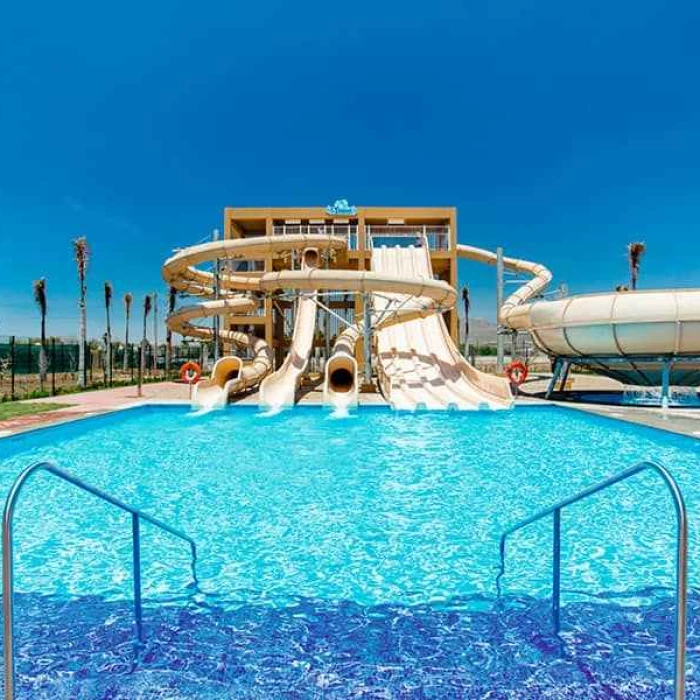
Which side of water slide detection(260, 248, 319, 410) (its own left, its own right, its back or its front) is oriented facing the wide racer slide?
left

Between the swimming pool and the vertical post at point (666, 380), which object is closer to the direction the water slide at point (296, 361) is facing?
the swimming pool

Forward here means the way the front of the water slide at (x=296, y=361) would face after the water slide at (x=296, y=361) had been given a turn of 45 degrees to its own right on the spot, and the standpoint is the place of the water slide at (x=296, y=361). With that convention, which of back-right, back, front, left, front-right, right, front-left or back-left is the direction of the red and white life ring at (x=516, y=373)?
back-left

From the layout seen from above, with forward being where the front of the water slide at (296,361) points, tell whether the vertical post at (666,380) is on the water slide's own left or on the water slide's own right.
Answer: on the water slide's own left

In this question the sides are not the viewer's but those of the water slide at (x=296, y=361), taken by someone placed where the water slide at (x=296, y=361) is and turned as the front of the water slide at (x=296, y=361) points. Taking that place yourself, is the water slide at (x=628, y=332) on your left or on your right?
on your left

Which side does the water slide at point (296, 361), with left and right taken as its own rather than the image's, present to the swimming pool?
front

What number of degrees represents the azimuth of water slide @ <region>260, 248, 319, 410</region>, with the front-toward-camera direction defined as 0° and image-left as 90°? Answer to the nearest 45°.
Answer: approximately 0°

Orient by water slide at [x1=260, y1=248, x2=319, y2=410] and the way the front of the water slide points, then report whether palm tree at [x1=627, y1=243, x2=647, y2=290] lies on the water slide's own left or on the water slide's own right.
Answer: on the water slide's own left

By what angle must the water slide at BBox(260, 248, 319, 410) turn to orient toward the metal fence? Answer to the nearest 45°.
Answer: approximately 135° to its right

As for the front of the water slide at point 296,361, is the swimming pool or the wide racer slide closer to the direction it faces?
the swimming pool
